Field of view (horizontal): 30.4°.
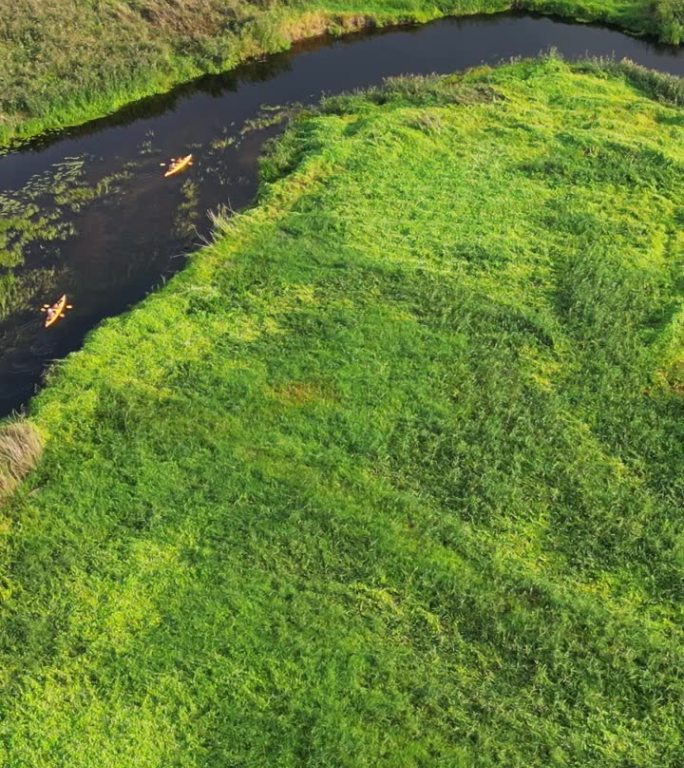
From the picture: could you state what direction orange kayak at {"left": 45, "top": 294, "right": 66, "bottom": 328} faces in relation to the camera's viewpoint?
facing away from the viewer and to the right of the viewer

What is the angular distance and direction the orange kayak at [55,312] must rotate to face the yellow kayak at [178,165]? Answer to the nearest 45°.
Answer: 0° — it already faces it
